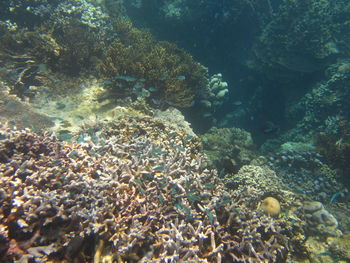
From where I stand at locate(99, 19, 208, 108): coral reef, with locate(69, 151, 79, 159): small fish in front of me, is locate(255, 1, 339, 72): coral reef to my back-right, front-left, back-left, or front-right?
back-left
